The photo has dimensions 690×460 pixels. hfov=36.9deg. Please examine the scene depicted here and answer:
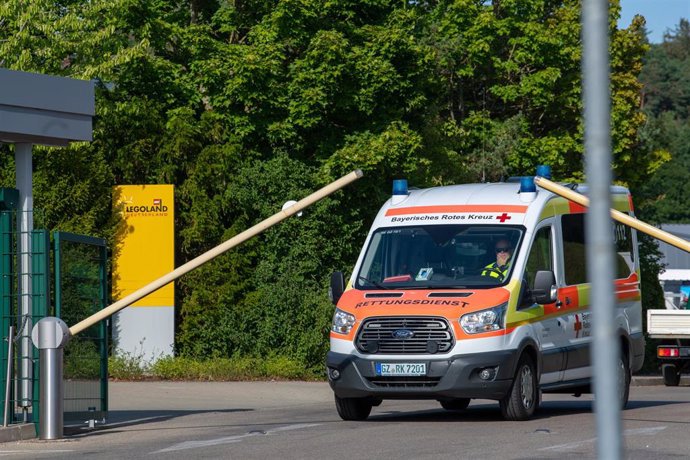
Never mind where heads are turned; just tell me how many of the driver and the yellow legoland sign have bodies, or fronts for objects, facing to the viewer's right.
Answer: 0

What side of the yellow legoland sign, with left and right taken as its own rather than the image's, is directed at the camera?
front

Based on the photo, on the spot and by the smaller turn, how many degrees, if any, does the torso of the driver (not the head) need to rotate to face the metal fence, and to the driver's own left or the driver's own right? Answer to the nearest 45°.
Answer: approximately 45° to the driver's own right

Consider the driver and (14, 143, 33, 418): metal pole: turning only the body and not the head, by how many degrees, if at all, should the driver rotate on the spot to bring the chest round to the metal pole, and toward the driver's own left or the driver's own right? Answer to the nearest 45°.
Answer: approximately 45° to the driver's own right

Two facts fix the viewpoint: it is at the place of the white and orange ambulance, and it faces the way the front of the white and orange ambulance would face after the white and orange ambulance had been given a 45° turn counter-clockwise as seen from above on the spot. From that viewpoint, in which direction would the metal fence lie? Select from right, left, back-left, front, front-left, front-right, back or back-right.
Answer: right

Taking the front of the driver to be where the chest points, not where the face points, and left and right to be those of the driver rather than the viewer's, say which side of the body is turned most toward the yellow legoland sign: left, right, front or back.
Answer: right

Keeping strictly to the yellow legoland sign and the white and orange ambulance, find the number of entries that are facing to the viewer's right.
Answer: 0

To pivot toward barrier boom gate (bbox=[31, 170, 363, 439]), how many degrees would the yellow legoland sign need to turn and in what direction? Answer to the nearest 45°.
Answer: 0° — it already faces it

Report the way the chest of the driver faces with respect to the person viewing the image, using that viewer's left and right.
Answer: facing the viewer and to the left of the viewer

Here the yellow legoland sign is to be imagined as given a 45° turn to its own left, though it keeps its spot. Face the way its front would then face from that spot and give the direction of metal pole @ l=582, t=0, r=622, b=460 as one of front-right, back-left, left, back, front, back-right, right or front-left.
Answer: front-right

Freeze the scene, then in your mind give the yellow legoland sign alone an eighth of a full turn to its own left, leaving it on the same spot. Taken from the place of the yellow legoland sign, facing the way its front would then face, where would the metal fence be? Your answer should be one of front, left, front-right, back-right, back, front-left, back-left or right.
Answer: front-right

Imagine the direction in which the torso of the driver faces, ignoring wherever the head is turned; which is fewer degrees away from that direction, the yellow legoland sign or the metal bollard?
the metal bollard

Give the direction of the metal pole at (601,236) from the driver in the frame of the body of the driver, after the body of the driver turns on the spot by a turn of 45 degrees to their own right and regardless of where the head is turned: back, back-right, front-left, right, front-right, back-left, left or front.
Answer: left

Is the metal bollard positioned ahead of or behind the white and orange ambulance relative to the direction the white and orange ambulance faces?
ahead
